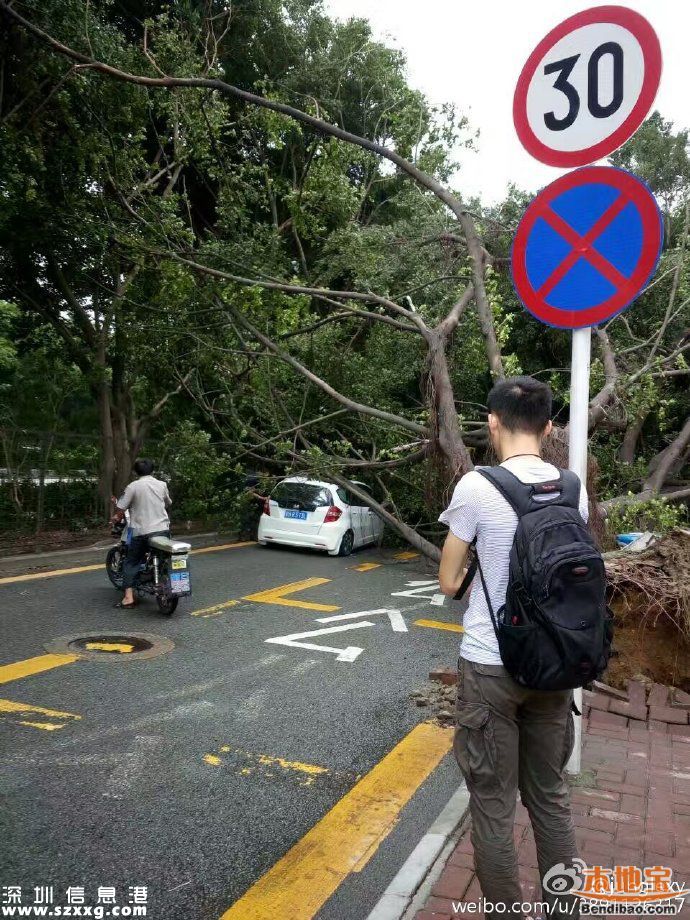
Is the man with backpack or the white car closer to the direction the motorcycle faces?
the white car

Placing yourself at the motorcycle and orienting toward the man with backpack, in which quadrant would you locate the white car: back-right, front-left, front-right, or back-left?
back-left

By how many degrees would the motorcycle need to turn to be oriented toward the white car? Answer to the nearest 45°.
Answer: approximately 90° to its right

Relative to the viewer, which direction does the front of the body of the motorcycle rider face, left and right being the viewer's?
facing away from the viewer and to the left of the viewer

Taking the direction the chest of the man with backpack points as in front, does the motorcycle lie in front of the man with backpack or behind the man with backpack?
in front

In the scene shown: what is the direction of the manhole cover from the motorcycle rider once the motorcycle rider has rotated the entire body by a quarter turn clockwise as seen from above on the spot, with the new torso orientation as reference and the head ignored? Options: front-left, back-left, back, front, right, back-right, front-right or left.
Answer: back-right

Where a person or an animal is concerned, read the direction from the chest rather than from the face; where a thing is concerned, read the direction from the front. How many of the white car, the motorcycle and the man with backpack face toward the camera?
0

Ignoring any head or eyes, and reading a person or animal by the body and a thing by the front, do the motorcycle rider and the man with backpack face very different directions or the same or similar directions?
same or similar directions

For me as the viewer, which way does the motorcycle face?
facing away from the viewer and to the left of the viewer

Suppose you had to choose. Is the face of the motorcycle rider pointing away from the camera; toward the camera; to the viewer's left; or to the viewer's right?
away from the camera

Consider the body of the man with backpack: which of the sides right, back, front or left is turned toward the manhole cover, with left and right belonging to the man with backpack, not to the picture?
front

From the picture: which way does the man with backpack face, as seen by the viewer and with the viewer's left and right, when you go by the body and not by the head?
facing away from the viewer and to the left of the viewer

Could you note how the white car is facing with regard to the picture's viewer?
facing away from the viewer and to the right of the viewer
